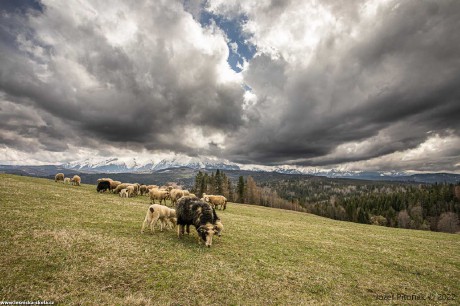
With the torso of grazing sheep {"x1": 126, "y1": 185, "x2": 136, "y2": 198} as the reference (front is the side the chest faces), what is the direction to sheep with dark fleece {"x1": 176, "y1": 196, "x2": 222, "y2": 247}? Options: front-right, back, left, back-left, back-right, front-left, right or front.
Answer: front-left

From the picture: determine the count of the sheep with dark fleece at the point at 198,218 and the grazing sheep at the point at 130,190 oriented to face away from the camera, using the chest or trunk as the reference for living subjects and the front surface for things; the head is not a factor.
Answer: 0

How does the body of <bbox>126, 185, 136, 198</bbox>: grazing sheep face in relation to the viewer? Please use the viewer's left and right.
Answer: facing the viewer and to the left of the viewer

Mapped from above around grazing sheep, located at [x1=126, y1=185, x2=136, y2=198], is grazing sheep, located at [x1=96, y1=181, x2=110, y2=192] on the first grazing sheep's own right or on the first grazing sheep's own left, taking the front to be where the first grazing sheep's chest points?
on the first grazing sheep's own right

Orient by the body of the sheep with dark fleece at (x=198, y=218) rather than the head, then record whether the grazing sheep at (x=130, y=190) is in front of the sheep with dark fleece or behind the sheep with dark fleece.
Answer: behind

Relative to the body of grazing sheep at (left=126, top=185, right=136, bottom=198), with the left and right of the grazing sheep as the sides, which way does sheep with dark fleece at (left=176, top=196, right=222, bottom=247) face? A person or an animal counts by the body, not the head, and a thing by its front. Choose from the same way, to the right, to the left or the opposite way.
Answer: to the left

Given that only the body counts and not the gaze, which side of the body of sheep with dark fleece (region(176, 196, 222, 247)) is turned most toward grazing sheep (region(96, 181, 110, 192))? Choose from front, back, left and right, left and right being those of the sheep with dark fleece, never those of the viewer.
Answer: back

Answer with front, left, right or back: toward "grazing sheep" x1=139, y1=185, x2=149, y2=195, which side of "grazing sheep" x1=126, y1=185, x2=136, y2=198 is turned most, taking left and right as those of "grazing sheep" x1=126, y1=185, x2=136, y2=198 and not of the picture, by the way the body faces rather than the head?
back

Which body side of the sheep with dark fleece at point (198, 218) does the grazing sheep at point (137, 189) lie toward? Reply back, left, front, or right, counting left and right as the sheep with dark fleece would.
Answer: back

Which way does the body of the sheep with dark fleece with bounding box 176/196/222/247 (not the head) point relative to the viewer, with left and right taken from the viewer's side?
facing the viewer and to the right of the viewer

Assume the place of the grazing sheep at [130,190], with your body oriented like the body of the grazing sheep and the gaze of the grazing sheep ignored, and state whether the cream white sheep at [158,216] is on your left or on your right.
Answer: on your left

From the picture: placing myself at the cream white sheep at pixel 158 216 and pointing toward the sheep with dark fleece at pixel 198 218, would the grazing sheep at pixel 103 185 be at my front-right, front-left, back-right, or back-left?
back-left

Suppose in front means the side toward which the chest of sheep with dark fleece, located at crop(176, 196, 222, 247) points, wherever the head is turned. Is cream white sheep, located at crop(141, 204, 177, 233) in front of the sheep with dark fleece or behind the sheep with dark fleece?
behind
